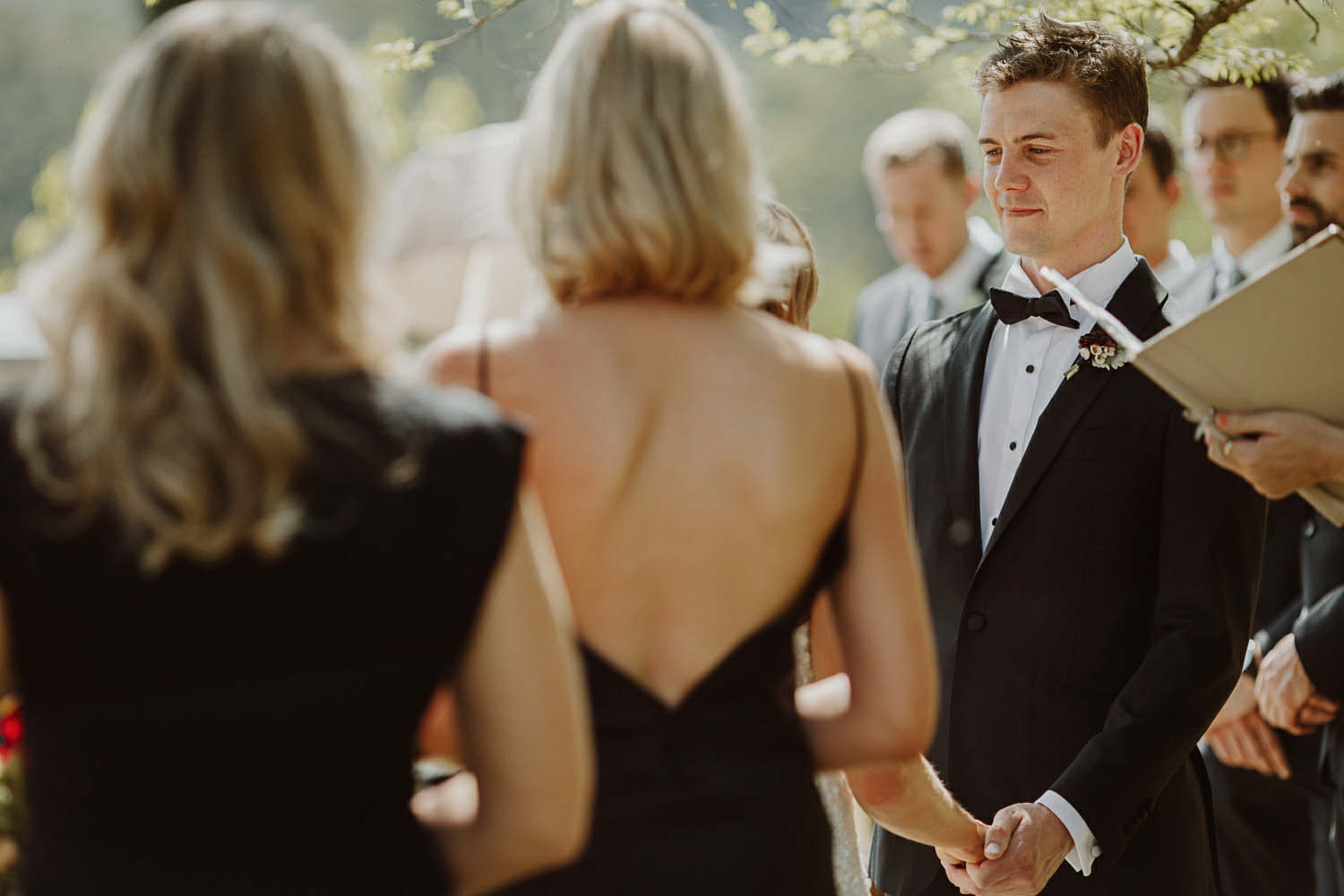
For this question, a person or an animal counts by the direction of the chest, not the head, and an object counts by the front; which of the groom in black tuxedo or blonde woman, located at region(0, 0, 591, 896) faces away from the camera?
the blonde woman

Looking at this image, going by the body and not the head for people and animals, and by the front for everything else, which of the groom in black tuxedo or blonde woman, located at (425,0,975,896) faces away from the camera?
the blonde woman

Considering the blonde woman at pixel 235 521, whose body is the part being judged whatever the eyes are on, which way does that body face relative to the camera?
away from the camera

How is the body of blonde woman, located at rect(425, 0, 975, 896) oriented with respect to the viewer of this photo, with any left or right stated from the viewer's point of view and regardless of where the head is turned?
facing away from the viewer

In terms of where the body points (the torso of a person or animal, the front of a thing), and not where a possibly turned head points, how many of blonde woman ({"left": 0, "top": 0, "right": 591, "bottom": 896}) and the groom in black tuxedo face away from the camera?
1

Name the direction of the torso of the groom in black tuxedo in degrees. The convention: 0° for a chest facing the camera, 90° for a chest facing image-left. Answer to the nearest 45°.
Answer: approximately 45°
